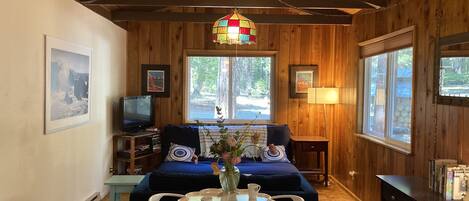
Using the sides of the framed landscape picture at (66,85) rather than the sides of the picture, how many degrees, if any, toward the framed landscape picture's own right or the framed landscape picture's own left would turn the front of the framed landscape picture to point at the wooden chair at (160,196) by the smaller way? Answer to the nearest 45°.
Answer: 0° — it already faces it

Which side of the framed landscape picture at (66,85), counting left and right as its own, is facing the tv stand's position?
left

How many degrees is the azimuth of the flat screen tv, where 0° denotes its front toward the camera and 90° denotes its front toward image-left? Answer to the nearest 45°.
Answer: approximately 315°

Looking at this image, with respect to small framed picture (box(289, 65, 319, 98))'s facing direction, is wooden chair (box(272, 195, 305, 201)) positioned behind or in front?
in front

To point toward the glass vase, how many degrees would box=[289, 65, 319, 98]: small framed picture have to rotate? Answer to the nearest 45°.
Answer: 0° — it already faces it

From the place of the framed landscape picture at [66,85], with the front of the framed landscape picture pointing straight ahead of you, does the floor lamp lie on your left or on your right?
on your left

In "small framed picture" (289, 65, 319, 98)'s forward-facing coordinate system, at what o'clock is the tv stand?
The tv stand is roughly at 2 o'clock from the small framed picture.

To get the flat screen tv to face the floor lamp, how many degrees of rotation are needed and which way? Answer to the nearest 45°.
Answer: approximately 45° to its left

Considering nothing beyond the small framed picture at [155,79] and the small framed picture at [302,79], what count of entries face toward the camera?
2

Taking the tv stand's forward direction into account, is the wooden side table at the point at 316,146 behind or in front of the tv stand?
in front
